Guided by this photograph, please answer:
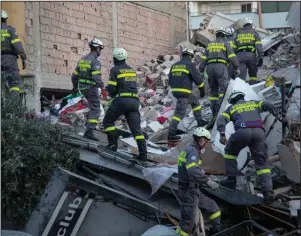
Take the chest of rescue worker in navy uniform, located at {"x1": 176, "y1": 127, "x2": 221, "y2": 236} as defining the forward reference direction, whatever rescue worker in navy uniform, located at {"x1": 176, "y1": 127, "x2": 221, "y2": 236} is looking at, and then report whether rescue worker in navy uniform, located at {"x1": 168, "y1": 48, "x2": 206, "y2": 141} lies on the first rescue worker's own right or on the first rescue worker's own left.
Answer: on the first rescue worker's own left

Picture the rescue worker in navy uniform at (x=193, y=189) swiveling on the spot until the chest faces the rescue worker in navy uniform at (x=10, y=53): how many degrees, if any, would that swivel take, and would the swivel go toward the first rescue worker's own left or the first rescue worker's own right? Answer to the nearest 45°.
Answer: approximately 135° to the first rescue worker's own left

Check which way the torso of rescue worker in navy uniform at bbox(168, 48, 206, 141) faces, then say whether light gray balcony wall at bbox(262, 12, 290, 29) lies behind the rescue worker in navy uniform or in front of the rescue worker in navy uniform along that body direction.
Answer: in front

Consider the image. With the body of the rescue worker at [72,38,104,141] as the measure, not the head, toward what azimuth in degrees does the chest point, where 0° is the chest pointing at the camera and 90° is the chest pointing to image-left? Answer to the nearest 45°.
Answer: approximately 225°

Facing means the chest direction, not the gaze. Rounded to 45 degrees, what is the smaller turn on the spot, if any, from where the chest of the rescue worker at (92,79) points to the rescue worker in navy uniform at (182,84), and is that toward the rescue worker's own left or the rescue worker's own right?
approximately 45° to the rescue worker's own right

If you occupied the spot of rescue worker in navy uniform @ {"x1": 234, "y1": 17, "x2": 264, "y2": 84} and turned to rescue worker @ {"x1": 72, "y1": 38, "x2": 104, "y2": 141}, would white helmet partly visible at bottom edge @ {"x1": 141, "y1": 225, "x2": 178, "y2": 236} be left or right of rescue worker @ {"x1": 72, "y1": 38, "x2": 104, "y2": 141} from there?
left

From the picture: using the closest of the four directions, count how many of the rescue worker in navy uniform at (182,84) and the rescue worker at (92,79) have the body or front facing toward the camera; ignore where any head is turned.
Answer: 0

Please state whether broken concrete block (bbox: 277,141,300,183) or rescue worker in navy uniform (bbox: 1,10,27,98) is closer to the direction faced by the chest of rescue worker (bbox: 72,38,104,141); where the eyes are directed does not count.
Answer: the broken concrete block

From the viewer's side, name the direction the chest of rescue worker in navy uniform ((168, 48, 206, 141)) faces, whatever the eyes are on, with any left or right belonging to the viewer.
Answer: facing away from the viewer and to the right of the viewer

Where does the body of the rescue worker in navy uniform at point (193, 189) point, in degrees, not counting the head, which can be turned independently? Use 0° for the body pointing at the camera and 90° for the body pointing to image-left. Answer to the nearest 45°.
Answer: approximately 270°

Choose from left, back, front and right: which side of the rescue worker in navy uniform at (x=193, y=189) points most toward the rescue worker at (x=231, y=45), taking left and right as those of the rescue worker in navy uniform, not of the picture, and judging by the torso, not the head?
left

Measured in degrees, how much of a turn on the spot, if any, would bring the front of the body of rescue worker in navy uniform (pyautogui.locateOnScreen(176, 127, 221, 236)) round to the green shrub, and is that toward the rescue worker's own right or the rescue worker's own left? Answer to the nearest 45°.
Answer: approximately 180°
